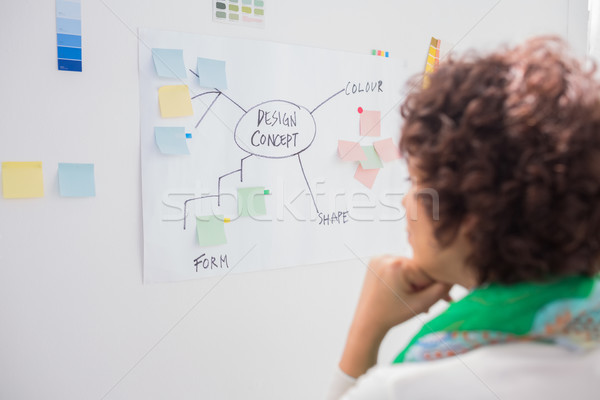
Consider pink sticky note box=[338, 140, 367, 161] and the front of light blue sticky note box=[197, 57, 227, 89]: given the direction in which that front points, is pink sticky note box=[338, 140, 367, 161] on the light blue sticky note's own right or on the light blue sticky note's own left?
on the light blue sticky note's own left

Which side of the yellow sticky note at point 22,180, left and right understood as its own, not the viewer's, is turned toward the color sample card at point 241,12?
left

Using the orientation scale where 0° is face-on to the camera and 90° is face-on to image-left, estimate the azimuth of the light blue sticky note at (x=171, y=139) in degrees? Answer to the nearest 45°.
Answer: approximately 0°

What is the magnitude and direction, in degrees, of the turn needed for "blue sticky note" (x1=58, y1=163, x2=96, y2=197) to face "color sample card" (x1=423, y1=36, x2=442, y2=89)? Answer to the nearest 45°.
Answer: approximately 90° to its left

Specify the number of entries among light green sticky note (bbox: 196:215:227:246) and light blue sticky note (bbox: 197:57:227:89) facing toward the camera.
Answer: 2

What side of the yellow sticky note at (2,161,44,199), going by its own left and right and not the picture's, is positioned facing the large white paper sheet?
left

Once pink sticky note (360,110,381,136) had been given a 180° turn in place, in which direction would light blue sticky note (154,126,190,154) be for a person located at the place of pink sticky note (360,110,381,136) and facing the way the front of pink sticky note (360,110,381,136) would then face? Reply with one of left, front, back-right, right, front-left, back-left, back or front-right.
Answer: back-left
